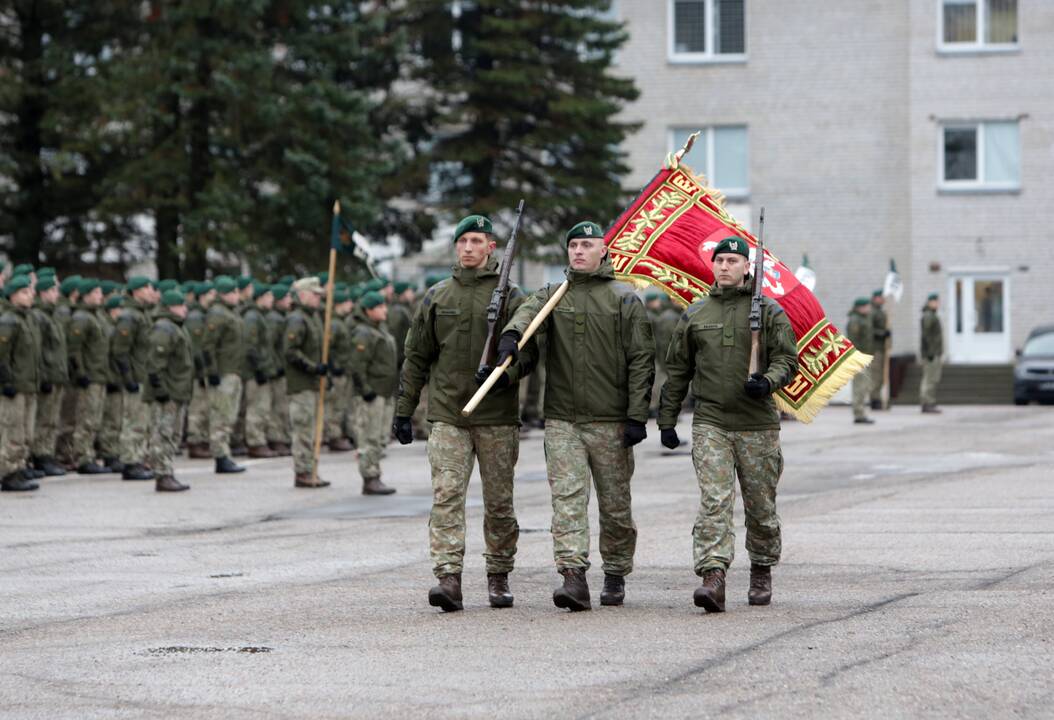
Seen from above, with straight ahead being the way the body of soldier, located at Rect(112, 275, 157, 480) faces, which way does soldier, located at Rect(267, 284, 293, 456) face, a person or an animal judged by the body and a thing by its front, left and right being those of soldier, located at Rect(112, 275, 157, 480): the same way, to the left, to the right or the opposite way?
the same way

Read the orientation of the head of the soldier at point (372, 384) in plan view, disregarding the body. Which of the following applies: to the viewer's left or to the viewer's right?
to the viewer's right

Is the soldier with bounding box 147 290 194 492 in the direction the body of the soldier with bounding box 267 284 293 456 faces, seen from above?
no

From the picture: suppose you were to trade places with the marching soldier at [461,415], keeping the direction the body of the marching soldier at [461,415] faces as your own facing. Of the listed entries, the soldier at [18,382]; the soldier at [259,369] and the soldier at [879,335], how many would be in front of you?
0

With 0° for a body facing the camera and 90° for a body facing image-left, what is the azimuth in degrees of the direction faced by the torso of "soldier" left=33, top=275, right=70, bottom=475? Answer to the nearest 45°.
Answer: approximately 270°

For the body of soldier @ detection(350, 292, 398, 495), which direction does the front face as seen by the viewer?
to the viewer's right

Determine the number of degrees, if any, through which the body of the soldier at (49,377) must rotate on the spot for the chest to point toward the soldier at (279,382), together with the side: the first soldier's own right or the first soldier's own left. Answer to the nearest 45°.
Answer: approximately 45° to the first soldier's own left

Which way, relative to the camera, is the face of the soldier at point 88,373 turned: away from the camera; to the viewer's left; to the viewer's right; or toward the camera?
to the viewer's right

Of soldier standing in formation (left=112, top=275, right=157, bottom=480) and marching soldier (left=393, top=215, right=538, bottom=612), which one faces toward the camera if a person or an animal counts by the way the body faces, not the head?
marching soldier (left=393, top=215, right=538, bottom=612)

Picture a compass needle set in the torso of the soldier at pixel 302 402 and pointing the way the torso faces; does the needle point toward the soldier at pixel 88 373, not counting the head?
no

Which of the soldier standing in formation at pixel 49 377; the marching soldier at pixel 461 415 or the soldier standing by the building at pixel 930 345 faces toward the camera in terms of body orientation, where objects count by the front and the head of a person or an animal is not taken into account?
the marching soldier at pixel 461 415

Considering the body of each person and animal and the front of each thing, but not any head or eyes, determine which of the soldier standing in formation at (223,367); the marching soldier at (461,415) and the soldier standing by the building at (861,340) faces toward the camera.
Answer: the marching soldier at (461,415)

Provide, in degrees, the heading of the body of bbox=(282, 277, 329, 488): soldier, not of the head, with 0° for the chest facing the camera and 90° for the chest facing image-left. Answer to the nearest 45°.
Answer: approximately 270°

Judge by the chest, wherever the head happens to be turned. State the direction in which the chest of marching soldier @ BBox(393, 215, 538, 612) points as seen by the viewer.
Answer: toward the camera

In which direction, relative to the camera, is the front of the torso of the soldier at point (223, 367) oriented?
to the viewer's right
